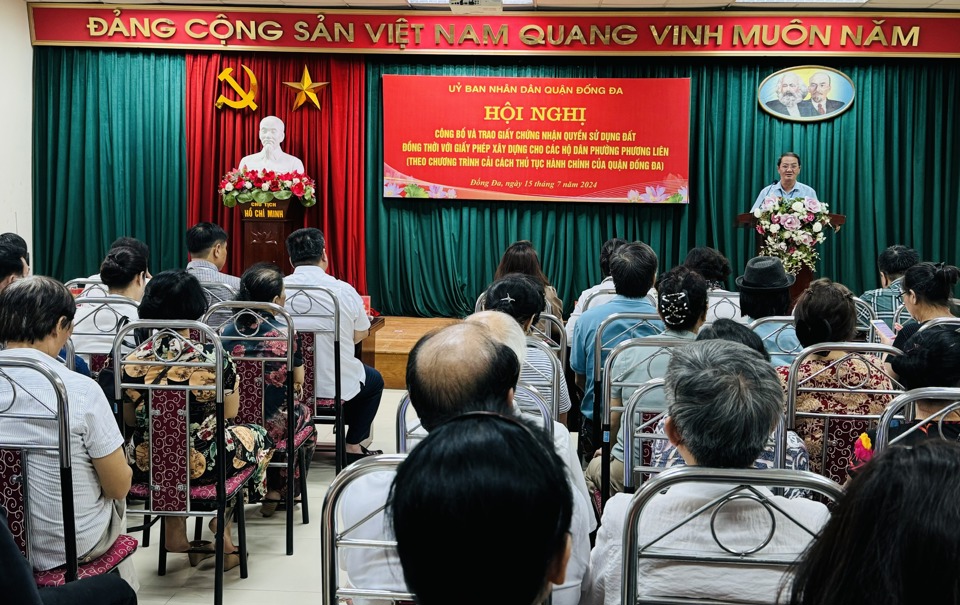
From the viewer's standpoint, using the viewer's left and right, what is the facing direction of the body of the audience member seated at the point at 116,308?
facing away from the viewer and to the right of the viewer

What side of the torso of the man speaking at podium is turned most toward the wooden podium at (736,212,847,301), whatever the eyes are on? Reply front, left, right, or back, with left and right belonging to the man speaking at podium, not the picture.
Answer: front

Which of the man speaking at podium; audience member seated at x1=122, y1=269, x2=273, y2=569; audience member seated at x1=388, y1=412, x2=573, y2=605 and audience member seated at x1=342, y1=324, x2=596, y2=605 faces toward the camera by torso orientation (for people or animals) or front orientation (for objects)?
the man speaking at podium

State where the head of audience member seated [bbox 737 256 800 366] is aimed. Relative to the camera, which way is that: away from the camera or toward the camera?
away from the camera

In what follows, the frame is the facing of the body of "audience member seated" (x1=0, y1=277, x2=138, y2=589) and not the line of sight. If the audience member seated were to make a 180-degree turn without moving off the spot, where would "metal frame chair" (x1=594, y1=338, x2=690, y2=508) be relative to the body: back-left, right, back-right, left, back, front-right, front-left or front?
back-left

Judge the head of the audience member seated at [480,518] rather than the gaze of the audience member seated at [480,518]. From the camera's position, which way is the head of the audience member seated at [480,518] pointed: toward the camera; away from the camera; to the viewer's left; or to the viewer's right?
away from the camera

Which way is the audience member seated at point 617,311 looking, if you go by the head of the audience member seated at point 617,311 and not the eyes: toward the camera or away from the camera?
away from the camera

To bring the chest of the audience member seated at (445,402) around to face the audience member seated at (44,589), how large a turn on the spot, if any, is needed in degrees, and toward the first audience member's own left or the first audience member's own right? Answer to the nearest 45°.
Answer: approximately 90° to the first audience member's own left

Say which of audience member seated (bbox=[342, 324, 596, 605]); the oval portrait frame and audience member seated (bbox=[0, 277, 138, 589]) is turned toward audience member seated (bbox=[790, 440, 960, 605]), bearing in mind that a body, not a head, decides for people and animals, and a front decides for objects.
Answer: the oval portrait frame

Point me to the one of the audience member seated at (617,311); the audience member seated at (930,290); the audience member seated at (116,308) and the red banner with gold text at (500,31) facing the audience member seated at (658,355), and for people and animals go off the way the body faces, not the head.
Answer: the red banner with gold text

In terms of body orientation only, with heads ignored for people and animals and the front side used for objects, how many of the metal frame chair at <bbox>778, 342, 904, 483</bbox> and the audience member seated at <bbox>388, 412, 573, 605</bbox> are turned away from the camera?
2

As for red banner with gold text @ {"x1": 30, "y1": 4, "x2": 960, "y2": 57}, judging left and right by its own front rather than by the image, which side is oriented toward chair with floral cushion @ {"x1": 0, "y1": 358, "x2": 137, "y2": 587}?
front

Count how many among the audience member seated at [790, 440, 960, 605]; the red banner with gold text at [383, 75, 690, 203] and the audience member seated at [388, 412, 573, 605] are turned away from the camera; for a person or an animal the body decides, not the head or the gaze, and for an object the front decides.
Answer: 2

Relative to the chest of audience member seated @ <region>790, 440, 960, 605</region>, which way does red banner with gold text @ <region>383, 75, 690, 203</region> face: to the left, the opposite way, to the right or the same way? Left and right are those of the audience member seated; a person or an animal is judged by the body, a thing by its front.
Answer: the opposite way

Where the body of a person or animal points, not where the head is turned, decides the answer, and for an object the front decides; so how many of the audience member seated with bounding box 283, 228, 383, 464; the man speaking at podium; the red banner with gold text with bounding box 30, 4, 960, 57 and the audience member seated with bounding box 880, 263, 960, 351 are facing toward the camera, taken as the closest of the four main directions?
2

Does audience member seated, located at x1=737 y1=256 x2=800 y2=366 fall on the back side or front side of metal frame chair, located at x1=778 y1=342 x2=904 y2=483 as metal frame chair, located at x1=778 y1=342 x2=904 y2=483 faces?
on the front side

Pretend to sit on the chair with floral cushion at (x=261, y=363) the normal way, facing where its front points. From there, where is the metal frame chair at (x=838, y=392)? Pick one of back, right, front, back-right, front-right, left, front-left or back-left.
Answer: right

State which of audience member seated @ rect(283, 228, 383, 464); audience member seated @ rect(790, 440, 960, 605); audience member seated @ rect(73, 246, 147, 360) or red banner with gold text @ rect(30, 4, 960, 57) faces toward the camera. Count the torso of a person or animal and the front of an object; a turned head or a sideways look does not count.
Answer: the red banner with gold text

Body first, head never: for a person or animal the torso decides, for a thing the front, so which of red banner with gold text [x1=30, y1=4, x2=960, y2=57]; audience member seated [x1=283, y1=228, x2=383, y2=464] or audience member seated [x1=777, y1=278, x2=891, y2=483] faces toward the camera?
the red banner with gold text

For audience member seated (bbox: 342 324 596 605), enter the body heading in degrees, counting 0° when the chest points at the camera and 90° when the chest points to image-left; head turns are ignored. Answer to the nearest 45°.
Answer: approximately 180°
